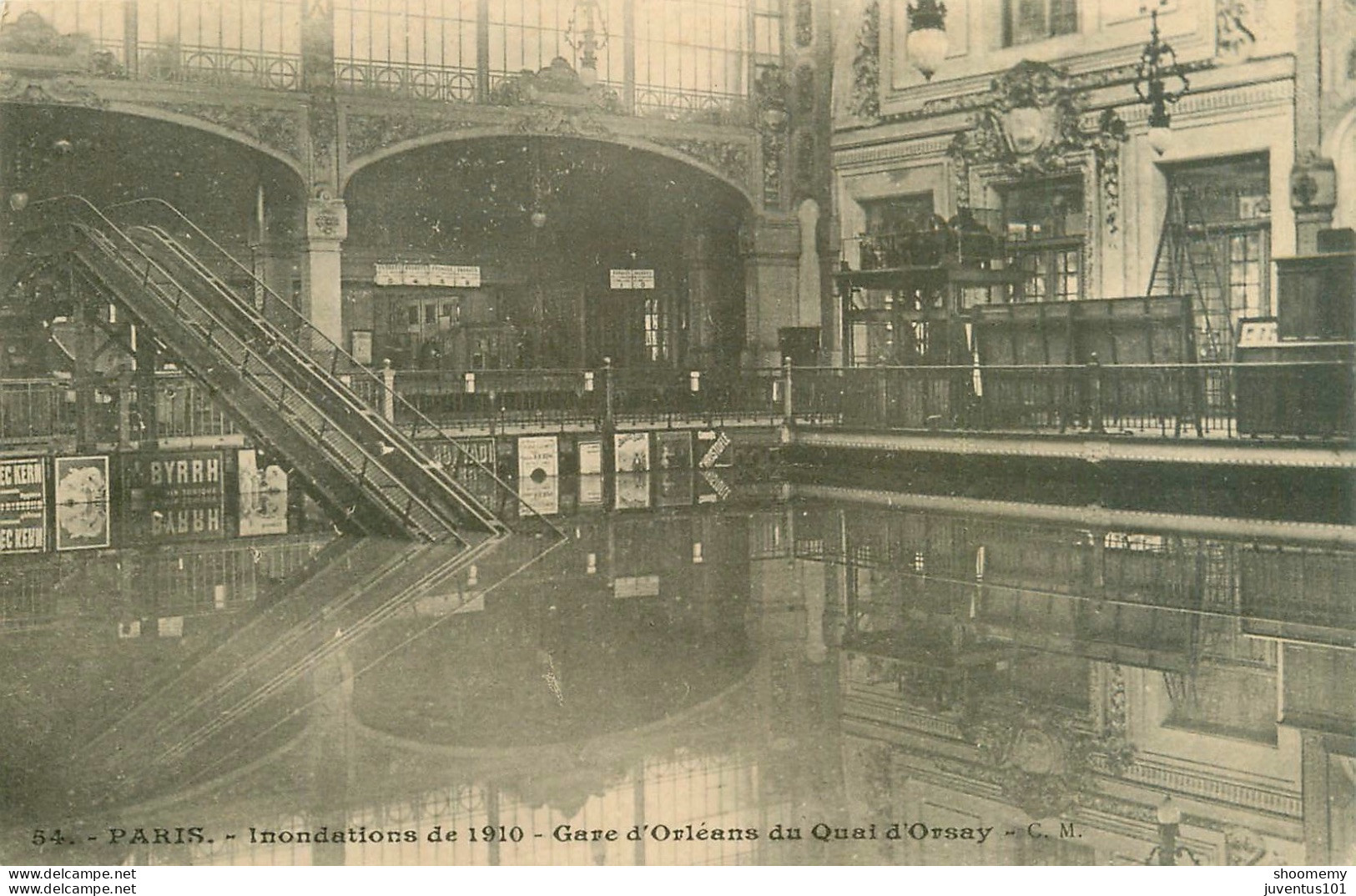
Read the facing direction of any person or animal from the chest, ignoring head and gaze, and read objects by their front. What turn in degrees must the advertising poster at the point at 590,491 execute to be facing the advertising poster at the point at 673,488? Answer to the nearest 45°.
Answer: approximately 90° to its left

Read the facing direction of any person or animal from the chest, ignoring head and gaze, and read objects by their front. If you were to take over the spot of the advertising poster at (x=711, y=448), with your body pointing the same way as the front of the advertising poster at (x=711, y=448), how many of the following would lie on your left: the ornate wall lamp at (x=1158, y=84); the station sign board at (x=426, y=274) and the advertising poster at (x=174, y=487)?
1

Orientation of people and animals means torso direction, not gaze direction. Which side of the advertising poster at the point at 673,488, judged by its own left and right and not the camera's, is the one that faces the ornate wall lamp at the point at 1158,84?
left

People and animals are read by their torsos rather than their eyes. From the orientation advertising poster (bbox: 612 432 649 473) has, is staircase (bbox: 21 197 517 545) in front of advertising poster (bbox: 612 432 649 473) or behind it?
in front

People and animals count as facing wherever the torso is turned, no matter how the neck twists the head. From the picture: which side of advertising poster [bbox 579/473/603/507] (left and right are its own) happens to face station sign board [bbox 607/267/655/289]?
back

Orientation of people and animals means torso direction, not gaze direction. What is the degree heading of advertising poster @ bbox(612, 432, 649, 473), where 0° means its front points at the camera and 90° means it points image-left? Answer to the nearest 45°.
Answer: approximately 0°

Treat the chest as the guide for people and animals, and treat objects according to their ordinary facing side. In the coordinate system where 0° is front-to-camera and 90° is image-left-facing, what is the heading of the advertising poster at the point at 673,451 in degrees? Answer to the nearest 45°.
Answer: approximately 0°
